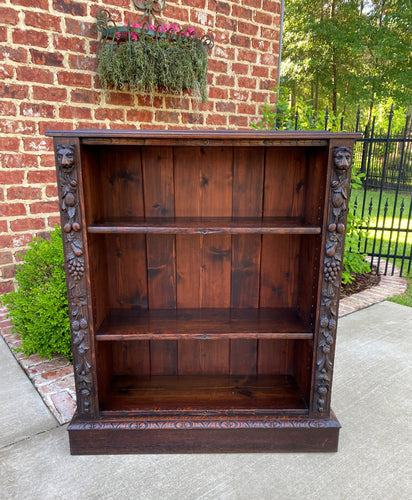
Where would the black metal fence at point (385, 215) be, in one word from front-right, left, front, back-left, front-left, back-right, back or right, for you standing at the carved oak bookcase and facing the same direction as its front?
back-left

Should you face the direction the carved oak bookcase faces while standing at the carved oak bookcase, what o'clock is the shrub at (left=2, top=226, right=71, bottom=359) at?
The shrub is roughly at 4 o'clock from the carved oak bookcase.

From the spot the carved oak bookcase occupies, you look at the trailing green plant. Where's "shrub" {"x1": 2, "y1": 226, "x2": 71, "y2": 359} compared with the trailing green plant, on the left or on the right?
left

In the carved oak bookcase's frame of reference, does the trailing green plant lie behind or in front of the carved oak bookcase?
behind

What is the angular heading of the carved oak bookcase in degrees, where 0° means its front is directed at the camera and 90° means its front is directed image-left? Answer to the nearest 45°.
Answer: approximately 0°
